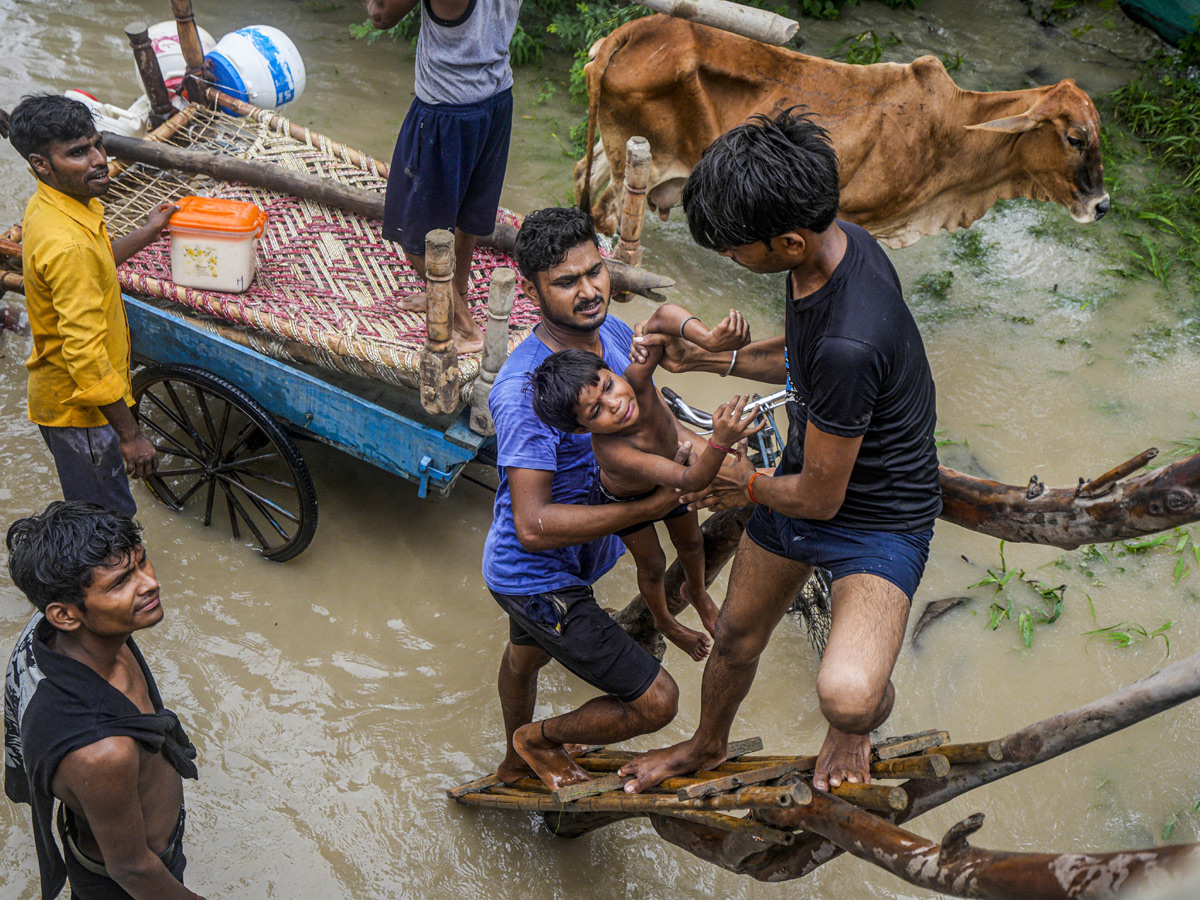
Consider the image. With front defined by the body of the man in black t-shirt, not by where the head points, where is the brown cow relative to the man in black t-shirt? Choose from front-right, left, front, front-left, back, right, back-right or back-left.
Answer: back-right

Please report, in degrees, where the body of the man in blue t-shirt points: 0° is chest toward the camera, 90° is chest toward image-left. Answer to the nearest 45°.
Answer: approximately 315°

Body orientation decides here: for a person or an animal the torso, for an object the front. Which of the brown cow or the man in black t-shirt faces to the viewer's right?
the brown cow

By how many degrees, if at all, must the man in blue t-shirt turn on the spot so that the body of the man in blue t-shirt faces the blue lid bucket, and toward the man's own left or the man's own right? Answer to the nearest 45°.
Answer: approximately 180°

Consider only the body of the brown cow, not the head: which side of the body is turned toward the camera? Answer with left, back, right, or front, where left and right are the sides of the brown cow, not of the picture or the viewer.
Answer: right

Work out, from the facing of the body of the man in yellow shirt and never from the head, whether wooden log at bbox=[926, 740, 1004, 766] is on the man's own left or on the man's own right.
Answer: on the man's own right

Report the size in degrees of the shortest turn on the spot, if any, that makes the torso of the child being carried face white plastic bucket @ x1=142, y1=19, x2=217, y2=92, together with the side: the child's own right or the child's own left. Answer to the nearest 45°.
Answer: approximately 180°

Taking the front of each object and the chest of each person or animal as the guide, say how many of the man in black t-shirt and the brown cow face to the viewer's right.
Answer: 1

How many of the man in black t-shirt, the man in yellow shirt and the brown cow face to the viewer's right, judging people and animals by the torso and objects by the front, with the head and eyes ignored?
2

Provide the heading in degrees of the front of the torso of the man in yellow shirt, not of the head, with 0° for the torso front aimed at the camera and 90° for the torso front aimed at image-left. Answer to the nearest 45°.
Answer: approximately 270°

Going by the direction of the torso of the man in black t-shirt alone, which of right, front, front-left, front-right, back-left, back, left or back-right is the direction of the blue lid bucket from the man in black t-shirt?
right

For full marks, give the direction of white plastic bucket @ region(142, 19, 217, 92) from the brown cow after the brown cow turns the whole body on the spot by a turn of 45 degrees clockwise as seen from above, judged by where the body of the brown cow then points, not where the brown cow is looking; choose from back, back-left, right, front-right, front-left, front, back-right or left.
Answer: back-right
